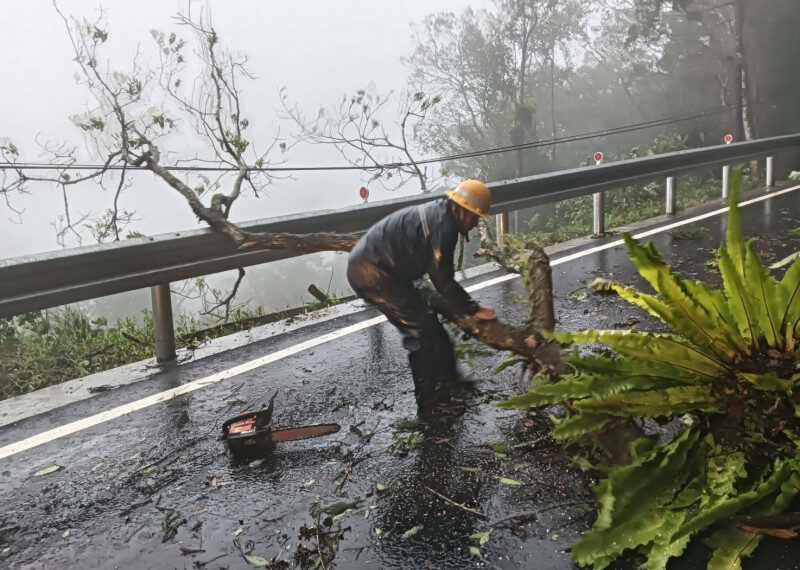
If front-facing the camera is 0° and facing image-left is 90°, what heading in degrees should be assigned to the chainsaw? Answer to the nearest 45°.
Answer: approximately 270°

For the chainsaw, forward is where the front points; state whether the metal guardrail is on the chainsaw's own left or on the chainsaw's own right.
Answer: on the chainsaw's own left

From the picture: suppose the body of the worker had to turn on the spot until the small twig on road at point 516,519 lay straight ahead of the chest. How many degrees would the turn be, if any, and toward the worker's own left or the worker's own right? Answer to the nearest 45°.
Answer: approximately 90° to the worker's own right

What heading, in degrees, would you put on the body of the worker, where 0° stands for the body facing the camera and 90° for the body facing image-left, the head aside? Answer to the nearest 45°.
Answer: approximately 270°

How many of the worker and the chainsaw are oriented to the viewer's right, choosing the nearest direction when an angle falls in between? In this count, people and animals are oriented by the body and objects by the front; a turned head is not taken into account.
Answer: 2

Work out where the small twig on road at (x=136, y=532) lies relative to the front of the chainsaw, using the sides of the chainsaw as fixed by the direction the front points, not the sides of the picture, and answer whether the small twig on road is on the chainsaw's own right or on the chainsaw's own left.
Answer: on the chainsaw's own right

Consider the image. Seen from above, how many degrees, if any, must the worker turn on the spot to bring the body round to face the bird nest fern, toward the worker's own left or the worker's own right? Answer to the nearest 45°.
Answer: approximately 45° to the worker's own right

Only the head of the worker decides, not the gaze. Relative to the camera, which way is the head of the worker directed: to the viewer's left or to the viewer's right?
to the viewer's right

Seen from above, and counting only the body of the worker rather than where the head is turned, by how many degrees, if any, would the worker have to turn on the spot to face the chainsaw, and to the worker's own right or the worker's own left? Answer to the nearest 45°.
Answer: approximately 135° to the worker's own right

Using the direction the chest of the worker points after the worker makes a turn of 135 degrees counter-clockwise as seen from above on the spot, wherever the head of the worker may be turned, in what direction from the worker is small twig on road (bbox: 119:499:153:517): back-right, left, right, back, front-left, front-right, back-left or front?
left
